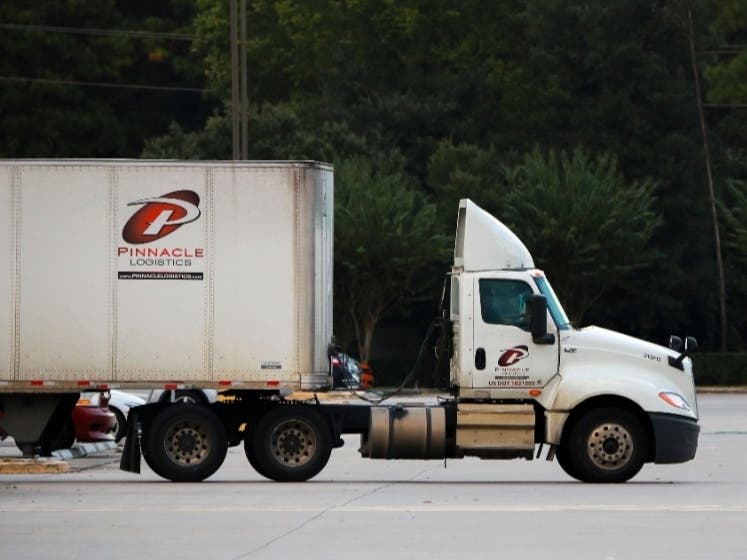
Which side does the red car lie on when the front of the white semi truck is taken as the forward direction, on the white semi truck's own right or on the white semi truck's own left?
on the white semi truck's own left

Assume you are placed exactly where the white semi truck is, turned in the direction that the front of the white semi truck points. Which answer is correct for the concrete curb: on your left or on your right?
on your left

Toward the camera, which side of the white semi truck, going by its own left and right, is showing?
right
